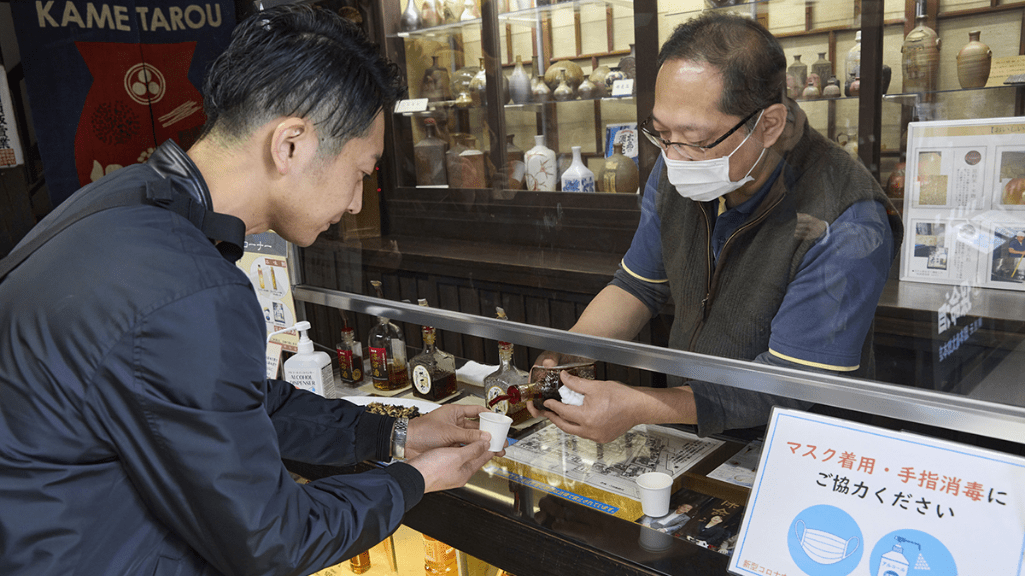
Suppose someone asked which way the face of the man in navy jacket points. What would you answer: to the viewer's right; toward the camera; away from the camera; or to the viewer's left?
to the viewer's right

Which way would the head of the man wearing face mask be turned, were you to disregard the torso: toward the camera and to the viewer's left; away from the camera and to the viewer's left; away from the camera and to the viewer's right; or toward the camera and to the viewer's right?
toward the camera and to the viewer's left

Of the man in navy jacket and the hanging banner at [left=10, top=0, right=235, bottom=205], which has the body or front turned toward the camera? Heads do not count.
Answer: the hanging banner

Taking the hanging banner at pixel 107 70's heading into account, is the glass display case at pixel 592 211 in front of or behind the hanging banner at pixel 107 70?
in front

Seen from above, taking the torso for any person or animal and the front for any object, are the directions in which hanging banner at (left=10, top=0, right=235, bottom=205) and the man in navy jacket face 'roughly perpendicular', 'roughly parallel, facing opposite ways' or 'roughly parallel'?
roughly perpendicular

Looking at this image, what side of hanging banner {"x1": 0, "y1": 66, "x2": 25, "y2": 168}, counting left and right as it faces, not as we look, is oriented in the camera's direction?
front

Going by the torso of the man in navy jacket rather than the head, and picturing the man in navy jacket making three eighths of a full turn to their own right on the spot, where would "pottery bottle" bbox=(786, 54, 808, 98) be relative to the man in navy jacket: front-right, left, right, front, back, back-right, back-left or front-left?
back-left

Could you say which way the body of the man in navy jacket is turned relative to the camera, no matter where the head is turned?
to the viewer's right

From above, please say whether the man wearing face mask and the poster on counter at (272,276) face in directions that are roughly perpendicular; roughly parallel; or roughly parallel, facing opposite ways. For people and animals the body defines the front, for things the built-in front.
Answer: roughly perpendicular

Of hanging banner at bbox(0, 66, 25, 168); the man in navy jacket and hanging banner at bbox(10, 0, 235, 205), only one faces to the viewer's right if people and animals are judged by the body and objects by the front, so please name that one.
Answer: the man in navy jacket

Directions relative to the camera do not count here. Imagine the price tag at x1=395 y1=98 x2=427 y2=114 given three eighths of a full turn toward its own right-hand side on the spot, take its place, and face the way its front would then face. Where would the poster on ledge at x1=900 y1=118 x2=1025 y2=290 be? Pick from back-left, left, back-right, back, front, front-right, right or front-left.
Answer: back

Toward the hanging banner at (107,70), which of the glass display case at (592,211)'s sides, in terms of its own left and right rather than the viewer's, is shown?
right
